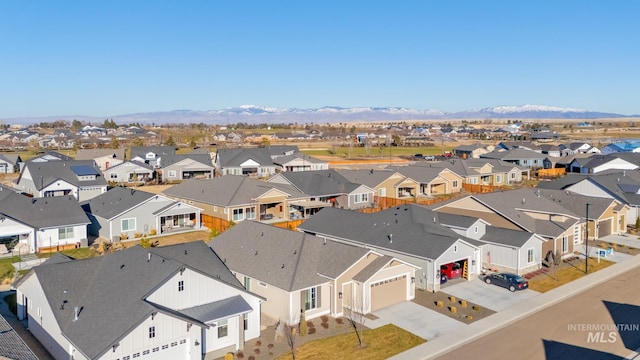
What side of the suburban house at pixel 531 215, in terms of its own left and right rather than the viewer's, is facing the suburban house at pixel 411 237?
right

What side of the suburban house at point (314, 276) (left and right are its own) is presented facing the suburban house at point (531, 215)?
left

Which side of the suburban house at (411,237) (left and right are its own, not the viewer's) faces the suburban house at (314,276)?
right

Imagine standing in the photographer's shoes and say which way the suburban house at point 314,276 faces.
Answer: facing the viewer and to the right of the viewer

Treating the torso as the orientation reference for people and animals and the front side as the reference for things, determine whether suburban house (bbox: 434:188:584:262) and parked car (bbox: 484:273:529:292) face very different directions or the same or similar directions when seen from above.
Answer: very different directions

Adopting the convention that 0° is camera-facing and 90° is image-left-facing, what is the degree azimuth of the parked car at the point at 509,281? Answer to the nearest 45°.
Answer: approximately 135°

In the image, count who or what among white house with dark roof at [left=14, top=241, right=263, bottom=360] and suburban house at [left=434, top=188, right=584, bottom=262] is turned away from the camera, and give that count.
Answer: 0

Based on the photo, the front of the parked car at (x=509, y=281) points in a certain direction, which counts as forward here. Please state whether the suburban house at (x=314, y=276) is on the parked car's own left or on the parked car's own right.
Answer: on the parked car's own left

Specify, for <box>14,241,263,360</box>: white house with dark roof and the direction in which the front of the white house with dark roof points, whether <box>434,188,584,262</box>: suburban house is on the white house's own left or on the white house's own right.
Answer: on the white house's own left

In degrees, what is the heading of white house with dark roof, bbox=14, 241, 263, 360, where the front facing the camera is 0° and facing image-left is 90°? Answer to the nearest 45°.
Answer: approximately 315°

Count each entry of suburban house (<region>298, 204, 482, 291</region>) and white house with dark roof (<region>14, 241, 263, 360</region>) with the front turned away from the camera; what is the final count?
0
